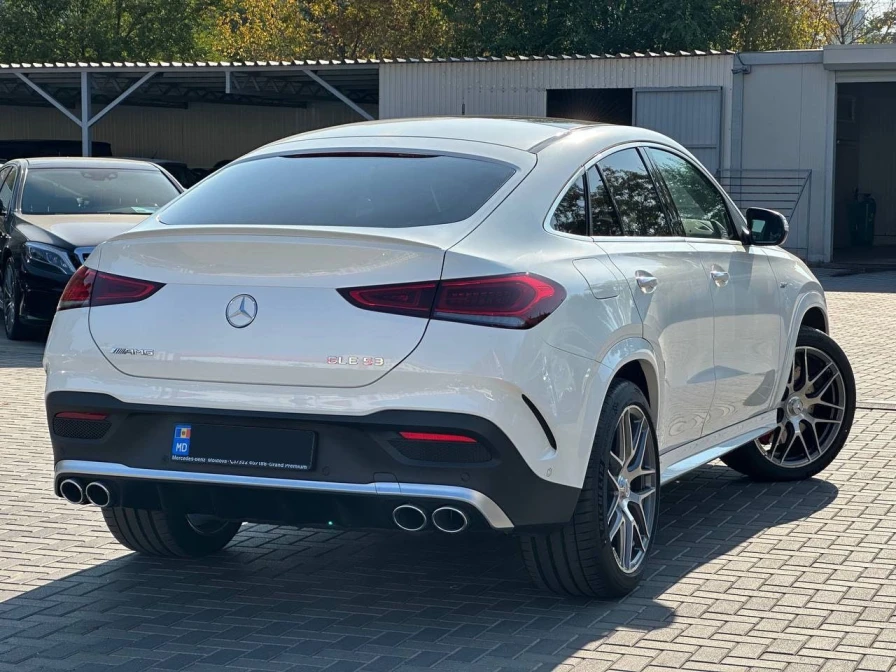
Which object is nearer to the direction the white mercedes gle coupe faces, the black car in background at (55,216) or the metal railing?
the metal railing

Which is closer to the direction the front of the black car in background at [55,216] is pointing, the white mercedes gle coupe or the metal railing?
the white mercedes gle coupe

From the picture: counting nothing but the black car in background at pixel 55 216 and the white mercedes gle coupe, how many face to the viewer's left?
0

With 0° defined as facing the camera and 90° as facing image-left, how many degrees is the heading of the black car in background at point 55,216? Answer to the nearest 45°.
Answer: approximately 315°

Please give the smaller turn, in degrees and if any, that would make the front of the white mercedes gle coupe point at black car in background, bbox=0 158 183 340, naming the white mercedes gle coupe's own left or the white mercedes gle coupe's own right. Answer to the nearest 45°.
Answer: approximately 45° to the white mercedes gle coupe's own left

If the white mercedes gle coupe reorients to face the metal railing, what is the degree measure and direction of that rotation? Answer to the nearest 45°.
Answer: approximately 45° to its left

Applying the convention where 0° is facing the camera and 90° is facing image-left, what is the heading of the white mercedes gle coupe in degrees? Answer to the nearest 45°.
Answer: approximately 225°

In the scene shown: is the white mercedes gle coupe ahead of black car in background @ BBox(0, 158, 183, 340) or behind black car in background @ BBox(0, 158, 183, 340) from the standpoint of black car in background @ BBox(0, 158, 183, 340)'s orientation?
ahead

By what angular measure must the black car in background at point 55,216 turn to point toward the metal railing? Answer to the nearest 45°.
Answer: approximately 90° to its left
